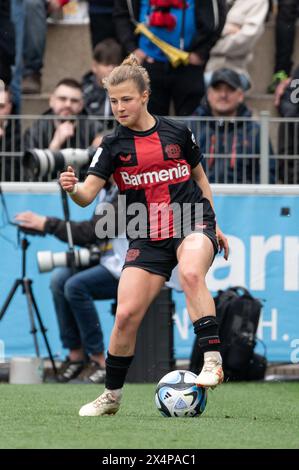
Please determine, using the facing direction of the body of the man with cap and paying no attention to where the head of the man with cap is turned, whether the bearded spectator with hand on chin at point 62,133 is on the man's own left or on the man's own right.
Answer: on the man's own right

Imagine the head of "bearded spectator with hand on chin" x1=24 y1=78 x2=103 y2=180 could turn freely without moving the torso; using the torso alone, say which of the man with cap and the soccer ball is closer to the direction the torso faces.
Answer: the soccer ball

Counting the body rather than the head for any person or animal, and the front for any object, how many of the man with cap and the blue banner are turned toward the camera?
2

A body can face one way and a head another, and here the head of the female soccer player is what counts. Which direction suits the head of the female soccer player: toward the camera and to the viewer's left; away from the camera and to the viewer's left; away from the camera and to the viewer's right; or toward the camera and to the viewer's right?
toward the camera and to the viewer's left

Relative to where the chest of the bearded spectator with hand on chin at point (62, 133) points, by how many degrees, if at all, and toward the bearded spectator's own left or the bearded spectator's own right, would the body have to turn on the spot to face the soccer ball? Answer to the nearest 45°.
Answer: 0° — they already face it
